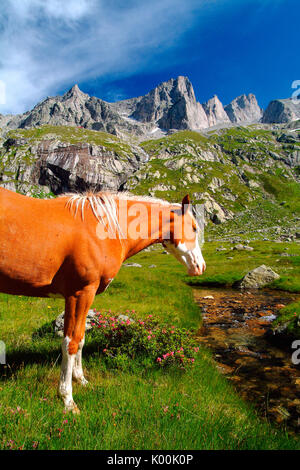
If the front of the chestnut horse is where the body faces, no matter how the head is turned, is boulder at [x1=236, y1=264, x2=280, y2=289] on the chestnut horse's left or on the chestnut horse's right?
on the chestnut horse's left

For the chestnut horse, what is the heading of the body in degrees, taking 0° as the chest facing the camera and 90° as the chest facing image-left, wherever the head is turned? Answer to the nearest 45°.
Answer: approximately 270°

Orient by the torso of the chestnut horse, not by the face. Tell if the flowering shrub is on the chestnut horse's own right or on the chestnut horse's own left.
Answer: on the chestnut horse's own left
